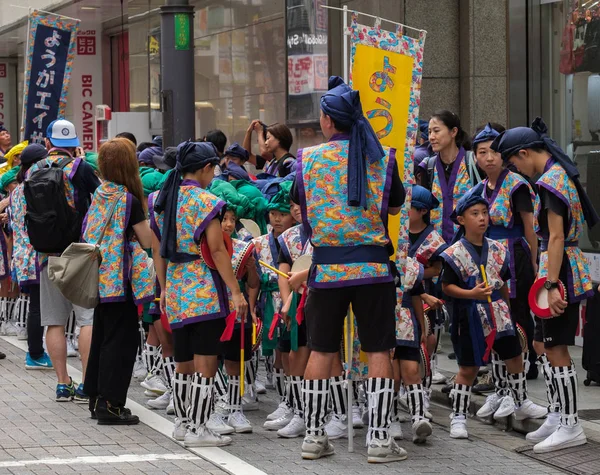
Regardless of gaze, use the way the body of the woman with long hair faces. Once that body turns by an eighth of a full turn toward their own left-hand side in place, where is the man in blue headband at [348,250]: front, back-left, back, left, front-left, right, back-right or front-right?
back-right

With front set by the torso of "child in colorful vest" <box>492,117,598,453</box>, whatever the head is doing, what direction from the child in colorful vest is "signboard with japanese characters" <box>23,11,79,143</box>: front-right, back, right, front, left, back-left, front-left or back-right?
front-right

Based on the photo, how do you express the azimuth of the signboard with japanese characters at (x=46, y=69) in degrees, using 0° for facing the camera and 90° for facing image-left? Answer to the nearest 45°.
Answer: approximately 0°

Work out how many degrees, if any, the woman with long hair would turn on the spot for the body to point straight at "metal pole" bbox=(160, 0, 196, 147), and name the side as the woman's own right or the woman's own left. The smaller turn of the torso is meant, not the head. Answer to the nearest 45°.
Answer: approximately 45° to the woman's own left

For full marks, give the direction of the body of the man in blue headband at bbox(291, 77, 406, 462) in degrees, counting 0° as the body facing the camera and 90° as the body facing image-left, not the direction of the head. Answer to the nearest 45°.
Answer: approximately 180°

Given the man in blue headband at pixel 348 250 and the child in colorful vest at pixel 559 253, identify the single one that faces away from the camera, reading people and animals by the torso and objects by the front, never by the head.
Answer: the man in blue headband

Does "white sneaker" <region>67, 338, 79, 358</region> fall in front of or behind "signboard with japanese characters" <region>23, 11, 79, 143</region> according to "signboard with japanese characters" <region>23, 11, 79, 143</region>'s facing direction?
in front

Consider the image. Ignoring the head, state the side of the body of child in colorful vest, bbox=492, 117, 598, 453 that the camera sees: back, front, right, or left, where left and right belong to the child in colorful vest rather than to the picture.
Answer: left

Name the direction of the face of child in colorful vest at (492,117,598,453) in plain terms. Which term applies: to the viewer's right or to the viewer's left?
to the viewer's left

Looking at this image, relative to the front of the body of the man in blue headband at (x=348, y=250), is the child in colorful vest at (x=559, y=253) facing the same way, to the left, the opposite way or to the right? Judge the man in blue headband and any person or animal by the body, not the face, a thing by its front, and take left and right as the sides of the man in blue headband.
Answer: to the left

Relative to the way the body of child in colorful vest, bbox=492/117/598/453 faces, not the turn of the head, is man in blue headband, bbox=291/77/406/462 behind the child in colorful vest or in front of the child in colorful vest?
in front
